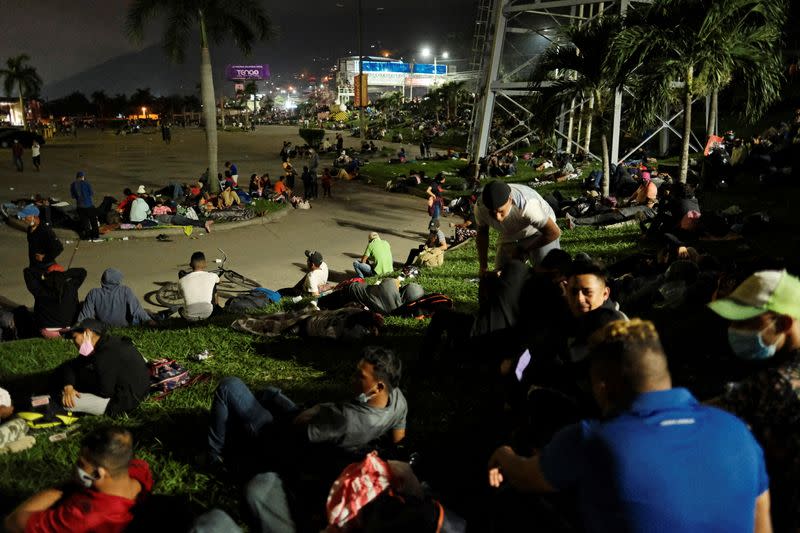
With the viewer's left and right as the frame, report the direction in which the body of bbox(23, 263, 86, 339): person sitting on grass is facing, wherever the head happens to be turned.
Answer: facing away from the viewer

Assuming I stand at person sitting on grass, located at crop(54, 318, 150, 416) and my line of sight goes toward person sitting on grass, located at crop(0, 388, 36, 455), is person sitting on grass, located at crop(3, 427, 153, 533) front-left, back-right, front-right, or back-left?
front-left

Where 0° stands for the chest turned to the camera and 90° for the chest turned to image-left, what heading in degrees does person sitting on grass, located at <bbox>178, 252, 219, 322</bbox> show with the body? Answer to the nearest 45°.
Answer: approximately 180°

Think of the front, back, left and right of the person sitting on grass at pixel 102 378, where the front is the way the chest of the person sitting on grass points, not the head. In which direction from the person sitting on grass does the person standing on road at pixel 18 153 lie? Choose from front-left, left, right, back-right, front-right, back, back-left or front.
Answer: right

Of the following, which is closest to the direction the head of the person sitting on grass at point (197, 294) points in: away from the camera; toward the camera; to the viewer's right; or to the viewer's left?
away from the camera

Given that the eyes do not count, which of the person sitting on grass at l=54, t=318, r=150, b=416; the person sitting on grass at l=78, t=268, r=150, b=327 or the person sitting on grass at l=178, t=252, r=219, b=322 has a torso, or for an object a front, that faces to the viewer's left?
the person sitting on grass at l=54, t=318, r=150, b=416

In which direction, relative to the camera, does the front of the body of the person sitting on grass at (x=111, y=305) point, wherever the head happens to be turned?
away from the camera

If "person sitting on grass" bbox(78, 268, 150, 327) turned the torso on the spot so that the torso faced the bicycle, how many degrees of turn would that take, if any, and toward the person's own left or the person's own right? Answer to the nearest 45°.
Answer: approximately 45° to the person's own right

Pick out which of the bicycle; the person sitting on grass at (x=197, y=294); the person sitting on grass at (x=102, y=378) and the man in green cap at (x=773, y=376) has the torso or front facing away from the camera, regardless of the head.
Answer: the person sitting on grass at (x=197, y=294)

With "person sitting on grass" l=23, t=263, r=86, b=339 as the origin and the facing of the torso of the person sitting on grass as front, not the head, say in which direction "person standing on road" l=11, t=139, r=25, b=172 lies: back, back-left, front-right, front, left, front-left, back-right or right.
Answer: front

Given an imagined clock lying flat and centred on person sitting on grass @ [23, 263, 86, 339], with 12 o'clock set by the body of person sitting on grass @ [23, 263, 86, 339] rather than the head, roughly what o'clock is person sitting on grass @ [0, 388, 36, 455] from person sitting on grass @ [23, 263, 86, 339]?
person sitting on grass @ [0, 388, 36, 455] is roughly at 6 o'clock from person sitting on grass @ [23, 263, 86, 339].

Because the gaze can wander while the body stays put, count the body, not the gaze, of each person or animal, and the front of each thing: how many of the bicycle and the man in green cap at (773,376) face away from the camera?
0

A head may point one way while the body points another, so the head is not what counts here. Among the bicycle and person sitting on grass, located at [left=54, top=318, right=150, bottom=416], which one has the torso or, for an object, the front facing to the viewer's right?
the bicycle

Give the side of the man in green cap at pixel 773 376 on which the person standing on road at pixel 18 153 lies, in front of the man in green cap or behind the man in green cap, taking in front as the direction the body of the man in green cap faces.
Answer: in front

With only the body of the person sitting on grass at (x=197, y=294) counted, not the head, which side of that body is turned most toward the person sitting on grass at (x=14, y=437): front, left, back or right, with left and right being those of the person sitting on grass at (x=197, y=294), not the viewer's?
back

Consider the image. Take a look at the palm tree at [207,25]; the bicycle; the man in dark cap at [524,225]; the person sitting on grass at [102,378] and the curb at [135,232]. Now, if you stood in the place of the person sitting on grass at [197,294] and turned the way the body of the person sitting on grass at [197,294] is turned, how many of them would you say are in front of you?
3

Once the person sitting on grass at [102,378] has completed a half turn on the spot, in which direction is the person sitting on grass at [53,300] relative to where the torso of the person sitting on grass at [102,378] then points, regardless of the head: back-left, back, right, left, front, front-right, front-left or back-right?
left

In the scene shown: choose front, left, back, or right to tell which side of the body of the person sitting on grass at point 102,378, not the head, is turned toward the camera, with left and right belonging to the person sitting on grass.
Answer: left

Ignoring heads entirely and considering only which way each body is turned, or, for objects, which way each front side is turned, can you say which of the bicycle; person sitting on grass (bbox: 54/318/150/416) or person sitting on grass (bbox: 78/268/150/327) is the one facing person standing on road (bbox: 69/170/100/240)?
person sitting on grass (bbox: 78/268/150/327)

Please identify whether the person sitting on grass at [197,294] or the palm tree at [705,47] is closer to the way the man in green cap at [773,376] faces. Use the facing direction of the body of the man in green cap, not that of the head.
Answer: the person sitting on grass

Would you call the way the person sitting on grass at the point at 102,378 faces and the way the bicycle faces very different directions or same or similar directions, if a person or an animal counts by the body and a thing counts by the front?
very different directions

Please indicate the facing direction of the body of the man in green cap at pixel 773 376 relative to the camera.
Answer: to the viewer's left
